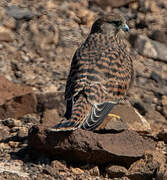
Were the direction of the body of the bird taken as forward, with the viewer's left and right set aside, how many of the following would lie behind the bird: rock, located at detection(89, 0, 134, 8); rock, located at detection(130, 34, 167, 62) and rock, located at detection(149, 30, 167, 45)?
0

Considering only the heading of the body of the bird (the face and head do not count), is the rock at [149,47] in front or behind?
in front

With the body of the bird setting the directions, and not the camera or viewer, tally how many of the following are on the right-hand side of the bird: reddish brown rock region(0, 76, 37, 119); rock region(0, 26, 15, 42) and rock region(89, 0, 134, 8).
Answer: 0

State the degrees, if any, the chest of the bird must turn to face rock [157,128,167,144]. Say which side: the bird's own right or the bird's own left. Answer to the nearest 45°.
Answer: approximately 45° to the bird's own right

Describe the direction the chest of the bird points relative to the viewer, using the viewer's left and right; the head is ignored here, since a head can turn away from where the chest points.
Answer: facing away from the viewer and to the right of the viewer

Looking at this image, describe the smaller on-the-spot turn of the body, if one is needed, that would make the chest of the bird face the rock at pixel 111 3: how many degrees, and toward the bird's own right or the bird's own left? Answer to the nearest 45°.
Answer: approximately 45° to the bird's own left

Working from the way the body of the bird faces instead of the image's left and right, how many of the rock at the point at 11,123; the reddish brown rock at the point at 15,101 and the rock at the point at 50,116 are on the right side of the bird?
0

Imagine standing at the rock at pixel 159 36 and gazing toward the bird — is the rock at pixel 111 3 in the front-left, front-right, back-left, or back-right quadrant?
back-right

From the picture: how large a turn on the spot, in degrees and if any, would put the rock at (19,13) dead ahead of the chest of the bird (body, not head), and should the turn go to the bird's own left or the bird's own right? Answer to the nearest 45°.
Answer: approximately 45° to the bird's own left

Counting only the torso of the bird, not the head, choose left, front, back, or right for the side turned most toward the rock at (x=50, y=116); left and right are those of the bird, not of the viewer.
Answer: left

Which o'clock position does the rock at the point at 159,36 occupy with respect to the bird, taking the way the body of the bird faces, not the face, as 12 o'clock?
The rock is roughly at 11 o'clock from the bird.
